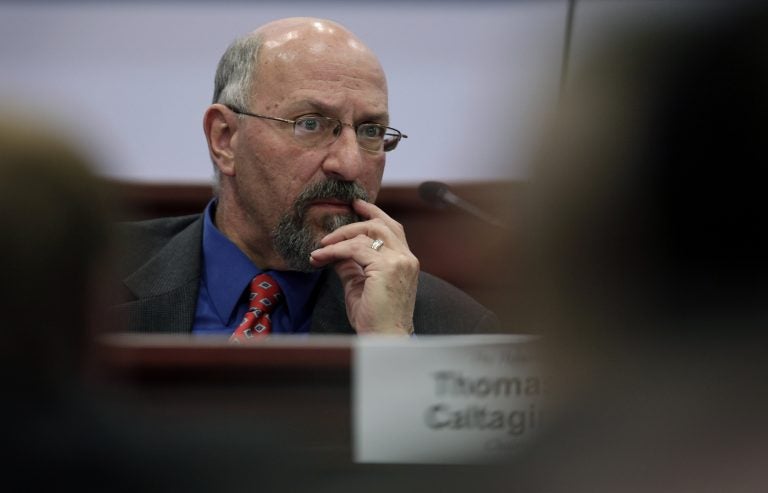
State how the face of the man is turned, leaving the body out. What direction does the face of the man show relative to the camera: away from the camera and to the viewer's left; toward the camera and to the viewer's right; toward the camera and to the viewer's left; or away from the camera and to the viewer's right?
toward the camera and to the viewer's right

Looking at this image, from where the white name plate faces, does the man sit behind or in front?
behind

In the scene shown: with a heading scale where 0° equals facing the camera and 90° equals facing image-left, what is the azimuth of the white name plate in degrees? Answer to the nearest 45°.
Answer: approximately 0°
